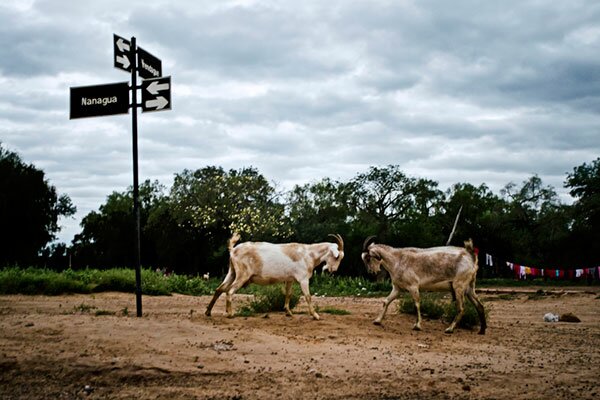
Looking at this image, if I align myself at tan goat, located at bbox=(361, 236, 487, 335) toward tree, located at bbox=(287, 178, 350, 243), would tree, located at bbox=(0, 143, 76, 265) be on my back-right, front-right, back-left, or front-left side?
front-left

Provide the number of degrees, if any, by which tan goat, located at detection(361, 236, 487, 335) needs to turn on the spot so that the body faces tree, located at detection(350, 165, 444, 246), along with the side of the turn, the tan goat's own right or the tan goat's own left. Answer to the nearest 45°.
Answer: approximately 90° to the tan goat's own right

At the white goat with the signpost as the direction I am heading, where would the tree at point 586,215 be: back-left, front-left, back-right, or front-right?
back-right

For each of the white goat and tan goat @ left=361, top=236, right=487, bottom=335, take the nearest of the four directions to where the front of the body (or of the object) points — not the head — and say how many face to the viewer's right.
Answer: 1

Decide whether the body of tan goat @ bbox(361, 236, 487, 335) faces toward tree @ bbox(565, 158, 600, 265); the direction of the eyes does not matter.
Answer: no

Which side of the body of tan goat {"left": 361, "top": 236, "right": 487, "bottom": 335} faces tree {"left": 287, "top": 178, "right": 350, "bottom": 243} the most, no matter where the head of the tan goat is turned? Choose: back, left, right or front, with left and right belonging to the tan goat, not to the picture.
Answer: right

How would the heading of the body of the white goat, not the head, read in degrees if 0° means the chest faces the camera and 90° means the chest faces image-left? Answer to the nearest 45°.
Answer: approximately 270°

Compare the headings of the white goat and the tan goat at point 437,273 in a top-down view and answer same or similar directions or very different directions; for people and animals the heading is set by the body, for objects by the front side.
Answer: very different directions

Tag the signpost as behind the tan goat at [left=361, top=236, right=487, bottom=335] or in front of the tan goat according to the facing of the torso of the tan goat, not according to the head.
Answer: in front

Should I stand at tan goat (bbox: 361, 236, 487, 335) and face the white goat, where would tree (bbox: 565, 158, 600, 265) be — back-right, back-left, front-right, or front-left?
back-right

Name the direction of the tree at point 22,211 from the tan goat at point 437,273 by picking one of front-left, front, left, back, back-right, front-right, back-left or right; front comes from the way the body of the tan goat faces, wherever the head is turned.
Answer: front-right

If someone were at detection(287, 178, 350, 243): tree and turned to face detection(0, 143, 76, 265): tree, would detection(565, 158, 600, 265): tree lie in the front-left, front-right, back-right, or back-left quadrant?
back-left

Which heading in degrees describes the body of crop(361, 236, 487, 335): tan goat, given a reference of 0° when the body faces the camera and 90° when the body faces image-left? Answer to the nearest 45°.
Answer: approximately 90°

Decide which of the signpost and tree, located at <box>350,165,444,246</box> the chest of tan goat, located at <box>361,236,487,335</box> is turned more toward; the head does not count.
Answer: the signpost
